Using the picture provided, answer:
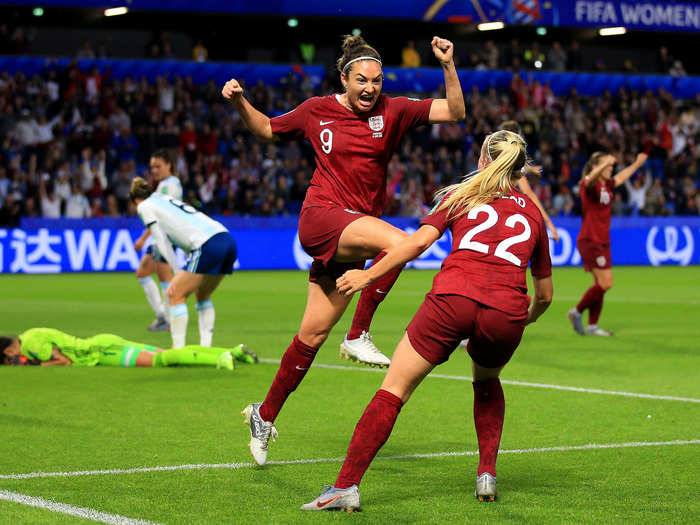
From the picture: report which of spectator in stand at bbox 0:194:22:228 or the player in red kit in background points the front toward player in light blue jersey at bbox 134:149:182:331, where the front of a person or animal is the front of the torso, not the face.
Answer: the spectator in stand

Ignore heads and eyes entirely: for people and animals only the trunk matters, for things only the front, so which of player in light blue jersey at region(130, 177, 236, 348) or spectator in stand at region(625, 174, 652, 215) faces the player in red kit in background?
the spectator in stand

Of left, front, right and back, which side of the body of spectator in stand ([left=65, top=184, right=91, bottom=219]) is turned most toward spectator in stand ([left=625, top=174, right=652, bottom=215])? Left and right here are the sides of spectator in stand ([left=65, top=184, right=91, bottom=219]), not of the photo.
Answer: left

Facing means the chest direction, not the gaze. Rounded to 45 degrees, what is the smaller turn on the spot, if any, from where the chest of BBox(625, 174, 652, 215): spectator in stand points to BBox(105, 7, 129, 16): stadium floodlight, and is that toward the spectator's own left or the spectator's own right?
approximately 90° to the spectator's own right

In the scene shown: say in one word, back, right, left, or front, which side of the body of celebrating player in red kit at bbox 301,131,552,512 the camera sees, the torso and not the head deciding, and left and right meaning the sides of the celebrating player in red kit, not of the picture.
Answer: back

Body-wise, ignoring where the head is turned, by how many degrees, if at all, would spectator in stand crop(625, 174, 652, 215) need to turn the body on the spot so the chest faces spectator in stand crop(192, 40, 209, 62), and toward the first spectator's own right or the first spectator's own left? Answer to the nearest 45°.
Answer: approximately 90° to the first spectator's own right

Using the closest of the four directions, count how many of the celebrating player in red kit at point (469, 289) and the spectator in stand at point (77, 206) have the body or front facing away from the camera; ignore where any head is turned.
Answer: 1

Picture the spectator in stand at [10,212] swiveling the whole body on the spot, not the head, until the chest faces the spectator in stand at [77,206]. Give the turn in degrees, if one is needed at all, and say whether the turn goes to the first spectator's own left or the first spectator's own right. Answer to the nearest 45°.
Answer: approximately 135° to the first spectator's own left

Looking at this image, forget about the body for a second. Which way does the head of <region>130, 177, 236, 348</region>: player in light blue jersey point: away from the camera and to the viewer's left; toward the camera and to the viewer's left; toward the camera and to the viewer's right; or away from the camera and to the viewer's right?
away from the camera and to the viewer's left

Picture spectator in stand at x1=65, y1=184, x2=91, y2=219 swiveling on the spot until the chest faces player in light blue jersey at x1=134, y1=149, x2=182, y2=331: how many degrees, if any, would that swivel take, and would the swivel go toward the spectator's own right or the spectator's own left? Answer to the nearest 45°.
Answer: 0° — they already face them

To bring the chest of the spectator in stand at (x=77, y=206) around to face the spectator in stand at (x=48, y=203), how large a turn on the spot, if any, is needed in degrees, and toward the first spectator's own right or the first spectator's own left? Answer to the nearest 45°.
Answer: approximately 90° to the first spectator's own right

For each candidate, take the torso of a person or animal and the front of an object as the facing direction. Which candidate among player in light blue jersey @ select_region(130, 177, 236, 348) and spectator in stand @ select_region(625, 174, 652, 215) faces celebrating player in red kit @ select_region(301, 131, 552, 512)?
the spectator in stand

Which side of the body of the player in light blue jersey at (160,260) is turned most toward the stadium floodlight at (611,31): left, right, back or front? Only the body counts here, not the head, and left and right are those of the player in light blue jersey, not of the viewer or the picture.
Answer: back
